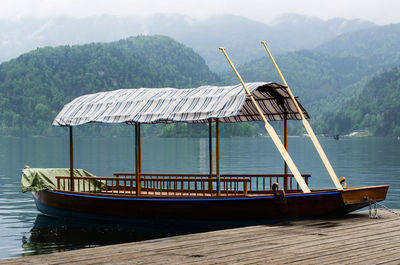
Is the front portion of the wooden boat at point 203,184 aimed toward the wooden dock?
no

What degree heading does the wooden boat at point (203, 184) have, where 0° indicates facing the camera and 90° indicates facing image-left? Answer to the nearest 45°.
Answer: approximately 90°
